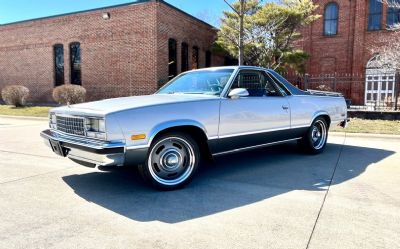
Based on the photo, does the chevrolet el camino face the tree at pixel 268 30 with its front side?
no

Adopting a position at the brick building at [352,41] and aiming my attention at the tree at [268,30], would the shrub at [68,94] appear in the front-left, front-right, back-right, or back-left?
front-right

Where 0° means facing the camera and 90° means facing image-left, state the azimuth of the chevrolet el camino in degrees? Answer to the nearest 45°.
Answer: approximately 45°

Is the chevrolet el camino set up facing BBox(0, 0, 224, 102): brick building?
no

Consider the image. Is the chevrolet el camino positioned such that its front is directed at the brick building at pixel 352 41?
no

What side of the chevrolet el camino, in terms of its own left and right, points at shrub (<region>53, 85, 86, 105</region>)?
right
